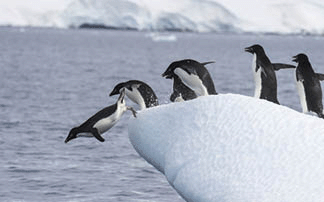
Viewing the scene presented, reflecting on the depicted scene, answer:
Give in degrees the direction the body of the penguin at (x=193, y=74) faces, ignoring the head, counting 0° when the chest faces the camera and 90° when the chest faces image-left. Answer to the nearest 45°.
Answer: approximately 90°

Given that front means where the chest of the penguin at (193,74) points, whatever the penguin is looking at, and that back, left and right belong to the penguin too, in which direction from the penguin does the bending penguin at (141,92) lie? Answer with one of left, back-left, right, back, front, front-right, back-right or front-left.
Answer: front-left

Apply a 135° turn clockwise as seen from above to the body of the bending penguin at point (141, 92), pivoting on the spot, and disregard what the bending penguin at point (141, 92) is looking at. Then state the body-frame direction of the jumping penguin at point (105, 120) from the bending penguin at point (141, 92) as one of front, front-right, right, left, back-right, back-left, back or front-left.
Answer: back

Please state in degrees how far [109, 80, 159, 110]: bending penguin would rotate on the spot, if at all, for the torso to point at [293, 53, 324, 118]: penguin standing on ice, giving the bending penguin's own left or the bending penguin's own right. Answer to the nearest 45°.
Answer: approximately 135° to the bending penguin's own right

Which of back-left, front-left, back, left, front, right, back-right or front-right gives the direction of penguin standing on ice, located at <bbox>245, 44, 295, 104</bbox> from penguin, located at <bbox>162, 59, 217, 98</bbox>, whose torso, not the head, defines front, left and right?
back-right

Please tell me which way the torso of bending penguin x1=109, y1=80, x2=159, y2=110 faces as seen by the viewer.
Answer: to the viewer's left

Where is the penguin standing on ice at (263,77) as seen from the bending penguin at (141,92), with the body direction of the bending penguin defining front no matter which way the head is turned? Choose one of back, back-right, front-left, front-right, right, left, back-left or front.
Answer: back-right
